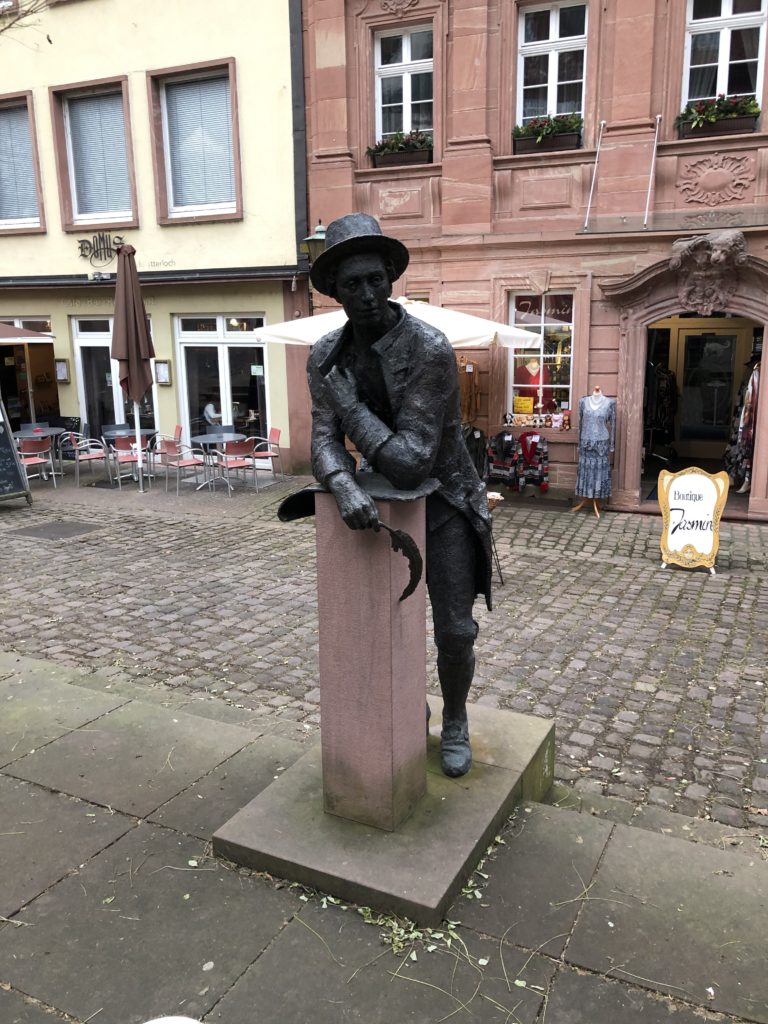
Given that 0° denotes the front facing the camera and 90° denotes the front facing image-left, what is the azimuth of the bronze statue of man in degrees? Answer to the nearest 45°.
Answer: approximately 0°

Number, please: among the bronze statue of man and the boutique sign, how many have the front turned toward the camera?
2

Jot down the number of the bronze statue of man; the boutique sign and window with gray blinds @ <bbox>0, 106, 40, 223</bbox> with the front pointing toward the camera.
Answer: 3

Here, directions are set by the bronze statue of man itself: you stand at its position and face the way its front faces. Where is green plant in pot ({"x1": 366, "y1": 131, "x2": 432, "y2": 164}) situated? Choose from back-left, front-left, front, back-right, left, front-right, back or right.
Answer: back

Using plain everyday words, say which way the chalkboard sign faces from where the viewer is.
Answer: facing the viewer and to the right of the viewer

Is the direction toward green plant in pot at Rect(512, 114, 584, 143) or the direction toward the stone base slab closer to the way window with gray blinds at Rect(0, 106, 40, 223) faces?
the stone base slab

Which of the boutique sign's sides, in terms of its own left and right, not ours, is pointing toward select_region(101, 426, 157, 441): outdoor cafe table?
right

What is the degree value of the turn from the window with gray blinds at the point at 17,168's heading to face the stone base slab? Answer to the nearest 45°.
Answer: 0° — it already faces it

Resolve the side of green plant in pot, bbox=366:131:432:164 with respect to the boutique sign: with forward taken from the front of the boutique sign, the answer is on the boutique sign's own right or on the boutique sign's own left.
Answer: on the boutique sign's own right

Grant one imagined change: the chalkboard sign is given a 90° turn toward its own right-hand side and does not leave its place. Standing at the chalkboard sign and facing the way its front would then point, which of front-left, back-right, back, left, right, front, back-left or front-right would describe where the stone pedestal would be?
front-left

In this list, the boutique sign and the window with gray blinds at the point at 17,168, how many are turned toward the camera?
2
